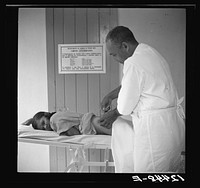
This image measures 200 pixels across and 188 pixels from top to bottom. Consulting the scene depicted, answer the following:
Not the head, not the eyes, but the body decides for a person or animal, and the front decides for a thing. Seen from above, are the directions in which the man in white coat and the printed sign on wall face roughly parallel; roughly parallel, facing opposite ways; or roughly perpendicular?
roughly perpendicular

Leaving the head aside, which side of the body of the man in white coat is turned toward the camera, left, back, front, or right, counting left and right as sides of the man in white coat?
left

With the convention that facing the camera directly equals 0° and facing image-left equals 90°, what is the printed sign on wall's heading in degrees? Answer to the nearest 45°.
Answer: approximately 0°

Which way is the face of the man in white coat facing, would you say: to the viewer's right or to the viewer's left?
to the viewer's left

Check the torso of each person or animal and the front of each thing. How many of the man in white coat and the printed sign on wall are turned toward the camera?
1
